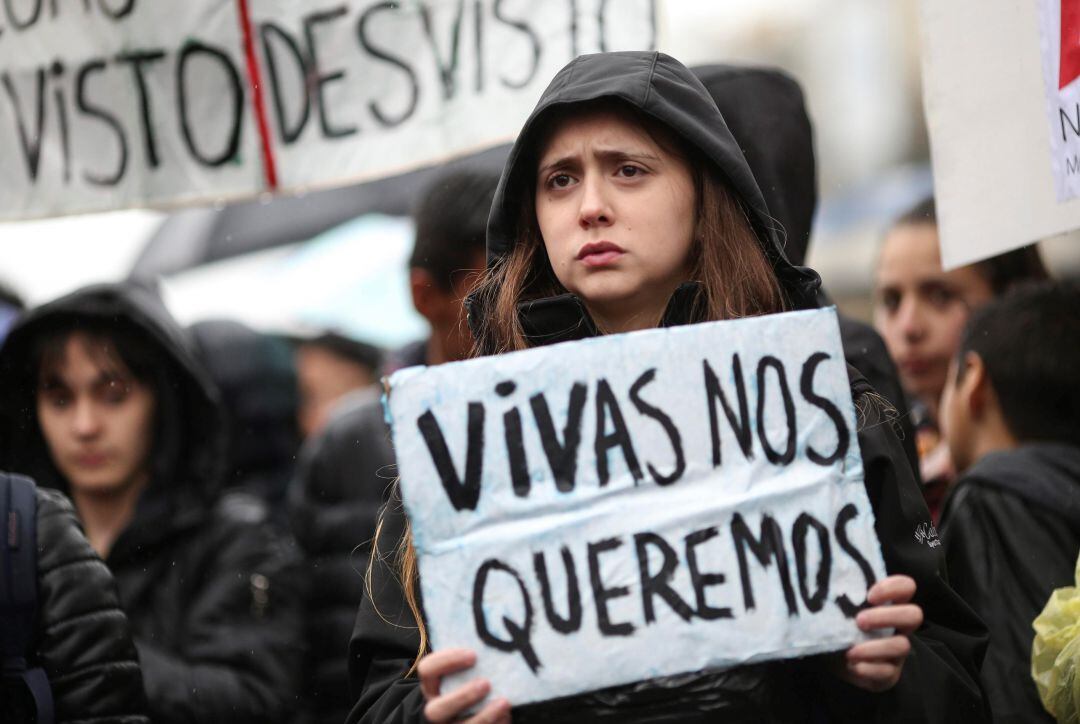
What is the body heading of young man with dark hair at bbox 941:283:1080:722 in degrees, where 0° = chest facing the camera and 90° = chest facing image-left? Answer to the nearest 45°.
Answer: approximately 135°

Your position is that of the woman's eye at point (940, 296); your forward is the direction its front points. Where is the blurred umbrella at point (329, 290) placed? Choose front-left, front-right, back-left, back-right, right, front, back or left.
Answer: back-right

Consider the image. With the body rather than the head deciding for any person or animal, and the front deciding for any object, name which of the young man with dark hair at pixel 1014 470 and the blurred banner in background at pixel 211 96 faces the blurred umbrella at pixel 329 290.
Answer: the young man with dark hair

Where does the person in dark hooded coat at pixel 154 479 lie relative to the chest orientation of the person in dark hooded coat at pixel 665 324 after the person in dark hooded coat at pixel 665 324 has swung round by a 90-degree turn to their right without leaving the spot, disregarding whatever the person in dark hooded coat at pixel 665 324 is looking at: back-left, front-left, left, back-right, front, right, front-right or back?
front-right

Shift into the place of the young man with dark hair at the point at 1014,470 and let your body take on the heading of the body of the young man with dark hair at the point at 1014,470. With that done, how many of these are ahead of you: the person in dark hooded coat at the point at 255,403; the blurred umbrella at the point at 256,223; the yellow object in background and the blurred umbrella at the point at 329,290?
3

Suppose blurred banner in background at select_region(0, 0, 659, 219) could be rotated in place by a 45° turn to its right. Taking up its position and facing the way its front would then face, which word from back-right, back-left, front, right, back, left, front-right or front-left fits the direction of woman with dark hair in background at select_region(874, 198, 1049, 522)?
back-left

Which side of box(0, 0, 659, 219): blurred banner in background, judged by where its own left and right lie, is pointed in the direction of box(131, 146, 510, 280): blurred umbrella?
back

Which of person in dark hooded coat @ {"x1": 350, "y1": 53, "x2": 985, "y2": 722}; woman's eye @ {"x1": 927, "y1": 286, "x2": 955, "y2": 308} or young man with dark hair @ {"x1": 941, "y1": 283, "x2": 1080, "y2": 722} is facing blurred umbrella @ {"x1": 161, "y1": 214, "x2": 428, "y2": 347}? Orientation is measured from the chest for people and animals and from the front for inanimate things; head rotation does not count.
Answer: the young man with dark hair
